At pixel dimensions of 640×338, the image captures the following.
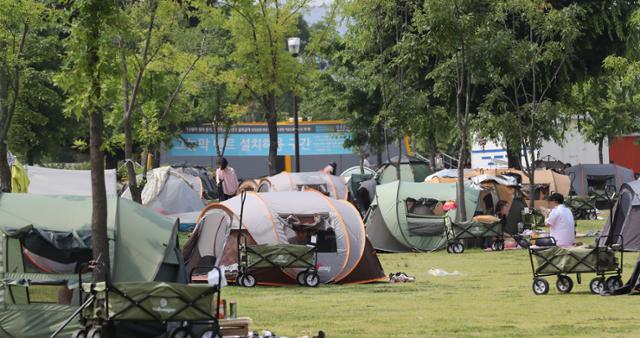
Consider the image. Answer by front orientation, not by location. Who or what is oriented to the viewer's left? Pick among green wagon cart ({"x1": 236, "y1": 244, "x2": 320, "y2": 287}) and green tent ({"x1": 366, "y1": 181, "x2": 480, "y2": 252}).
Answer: the green wagon cart

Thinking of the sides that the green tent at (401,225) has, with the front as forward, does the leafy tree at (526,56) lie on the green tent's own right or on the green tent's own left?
on the green tent's own left

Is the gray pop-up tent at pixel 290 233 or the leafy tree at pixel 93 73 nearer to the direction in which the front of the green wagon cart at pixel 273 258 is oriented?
the leafy tree

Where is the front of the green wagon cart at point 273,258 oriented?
to the viewer's left

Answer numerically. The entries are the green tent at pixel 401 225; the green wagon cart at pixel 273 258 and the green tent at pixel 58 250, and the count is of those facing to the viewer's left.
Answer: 1

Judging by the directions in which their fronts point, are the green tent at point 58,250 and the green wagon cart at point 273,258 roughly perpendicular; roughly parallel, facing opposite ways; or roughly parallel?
roughly perpendicular

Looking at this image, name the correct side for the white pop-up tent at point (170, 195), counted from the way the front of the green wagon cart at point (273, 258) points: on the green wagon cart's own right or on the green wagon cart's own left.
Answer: on the green wagon cart's own right

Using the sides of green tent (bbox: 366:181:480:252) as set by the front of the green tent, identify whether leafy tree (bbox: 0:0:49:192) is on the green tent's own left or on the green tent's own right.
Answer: on the green tent's own right

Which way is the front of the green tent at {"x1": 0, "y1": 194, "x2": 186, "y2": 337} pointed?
toward the camera

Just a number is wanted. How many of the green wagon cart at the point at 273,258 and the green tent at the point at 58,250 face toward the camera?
1

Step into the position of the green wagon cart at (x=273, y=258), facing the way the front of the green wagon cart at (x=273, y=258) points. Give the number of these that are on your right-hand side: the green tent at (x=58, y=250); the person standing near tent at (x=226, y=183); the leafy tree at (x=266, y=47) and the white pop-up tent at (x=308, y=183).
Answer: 3

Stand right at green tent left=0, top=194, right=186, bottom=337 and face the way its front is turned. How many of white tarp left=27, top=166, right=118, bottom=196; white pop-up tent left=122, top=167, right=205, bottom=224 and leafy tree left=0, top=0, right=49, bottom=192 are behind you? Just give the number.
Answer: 3

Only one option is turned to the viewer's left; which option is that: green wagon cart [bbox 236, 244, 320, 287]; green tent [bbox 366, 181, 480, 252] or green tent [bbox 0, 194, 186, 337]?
the green wagon cart

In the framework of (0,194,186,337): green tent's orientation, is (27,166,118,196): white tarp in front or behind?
behind
